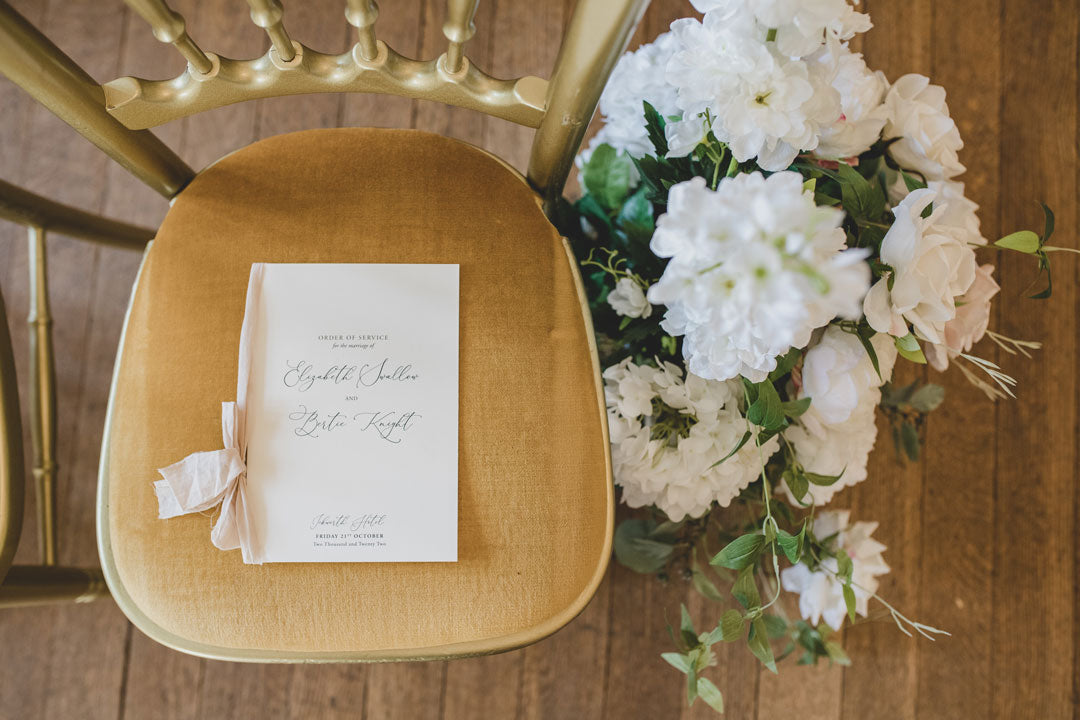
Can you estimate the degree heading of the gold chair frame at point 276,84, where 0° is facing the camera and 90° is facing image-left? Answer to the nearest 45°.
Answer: approximately 0°

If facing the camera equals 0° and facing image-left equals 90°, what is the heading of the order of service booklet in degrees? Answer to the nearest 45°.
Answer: approximately 0°
